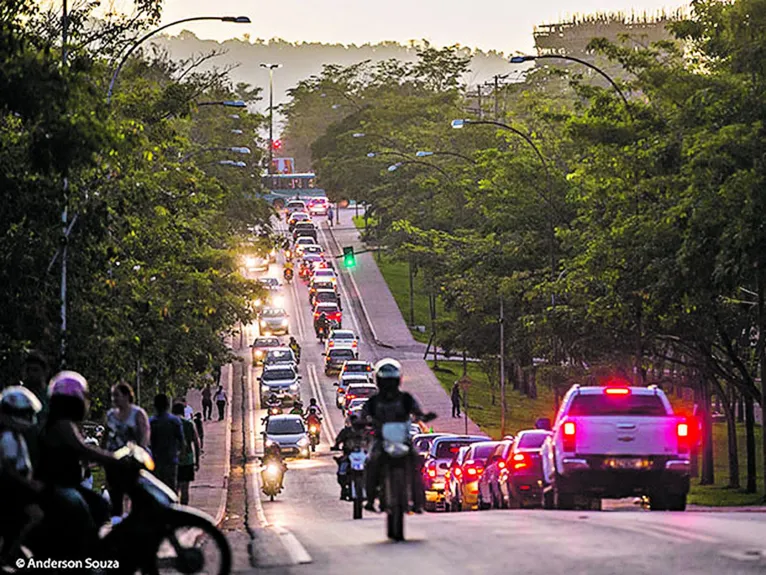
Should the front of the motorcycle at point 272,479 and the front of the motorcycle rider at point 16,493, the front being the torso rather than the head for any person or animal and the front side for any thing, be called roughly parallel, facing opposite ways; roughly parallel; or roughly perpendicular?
roughly perpendicular

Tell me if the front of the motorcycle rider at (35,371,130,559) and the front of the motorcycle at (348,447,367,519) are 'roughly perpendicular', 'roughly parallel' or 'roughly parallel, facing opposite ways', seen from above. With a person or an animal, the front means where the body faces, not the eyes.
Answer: roughly perpendicular

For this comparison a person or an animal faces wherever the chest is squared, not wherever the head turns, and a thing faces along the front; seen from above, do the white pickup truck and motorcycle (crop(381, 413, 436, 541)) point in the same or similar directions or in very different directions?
very different directions

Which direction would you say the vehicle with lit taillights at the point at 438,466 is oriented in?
away from the camera

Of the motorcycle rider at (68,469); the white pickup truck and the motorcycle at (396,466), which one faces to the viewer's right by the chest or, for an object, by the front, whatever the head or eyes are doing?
the motorcycle rider

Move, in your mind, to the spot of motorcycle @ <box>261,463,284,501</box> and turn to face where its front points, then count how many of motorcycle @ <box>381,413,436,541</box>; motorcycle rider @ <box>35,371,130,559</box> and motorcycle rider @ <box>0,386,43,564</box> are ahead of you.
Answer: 3

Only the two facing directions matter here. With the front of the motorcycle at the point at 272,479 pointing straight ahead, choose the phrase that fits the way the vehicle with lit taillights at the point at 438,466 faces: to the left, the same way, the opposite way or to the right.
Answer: the opposite way

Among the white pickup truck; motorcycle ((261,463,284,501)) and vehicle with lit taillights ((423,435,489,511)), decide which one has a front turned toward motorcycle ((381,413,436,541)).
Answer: motorcycle ((261,463,284,501))

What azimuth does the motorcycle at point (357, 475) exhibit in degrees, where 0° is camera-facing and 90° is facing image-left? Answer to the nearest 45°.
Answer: approximately 0°
